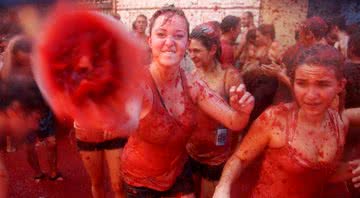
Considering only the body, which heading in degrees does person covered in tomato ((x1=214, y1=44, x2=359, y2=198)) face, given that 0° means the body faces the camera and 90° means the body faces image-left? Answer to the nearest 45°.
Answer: approximately 0°

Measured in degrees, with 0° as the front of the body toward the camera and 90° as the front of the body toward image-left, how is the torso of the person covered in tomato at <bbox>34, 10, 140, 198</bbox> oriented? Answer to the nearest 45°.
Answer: approximately 0°

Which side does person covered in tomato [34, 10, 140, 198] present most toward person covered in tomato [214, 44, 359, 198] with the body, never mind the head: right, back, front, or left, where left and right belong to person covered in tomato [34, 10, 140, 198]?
left

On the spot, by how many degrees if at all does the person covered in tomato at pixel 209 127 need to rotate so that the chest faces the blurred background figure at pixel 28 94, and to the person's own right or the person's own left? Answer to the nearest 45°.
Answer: approximately 45° to the person's own right

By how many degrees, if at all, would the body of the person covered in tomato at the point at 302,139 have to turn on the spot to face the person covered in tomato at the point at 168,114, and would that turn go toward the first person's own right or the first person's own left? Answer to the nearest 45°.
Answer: approximately 90° to the first person's own right

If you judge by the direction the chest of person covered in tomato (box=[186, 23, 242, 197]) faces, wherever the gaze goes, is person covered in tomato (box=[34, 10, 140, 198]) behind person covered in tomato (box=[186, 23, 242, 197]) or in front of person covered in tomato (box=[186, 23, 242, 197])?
in front

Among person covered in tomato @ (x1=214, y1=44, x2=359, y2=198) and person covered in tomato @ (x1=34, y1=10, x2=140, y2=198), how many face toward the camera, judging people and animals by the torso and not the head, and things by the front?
2
